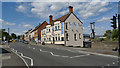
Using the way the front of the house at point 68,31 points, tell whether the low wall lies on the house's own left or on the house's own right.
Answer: on the house's own left

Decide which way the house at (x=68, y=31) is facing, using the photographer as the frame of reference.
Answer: facing the viewer and to the left of the viewer
